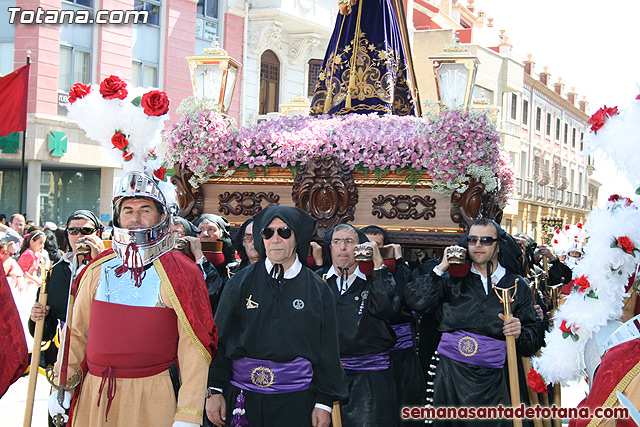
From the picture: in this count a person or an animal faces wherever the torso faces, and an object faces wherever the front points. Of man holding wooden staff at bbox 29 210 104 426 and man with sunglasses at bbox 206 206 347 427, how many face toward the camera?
2

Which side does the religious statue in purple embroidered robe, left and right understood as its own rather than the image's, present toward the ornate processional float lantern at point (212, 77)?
right

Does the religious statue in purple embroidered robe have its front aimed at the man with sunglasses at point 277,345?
yes

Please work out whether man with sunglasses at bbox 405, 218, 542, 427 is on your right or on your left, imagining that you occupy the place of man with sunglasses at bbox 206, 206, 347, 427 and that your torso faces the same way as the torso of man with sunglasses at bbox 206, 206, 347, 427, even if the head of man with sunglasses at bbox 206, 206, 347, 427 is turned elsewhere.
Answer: on your left

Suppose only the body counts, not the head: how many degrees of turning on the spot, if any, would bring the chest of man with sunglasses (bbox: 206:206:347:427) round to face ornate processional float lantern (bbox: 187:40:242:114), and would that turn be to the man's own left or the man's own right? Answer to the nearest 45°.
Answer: approximately 180°

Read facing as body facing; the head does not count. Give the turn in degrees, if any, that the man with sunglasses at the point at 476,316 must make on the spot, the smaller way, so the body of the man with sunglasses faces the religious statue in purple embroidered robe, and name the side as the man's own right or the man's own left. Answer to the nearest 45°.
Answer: approximately 135° to the man's own right
